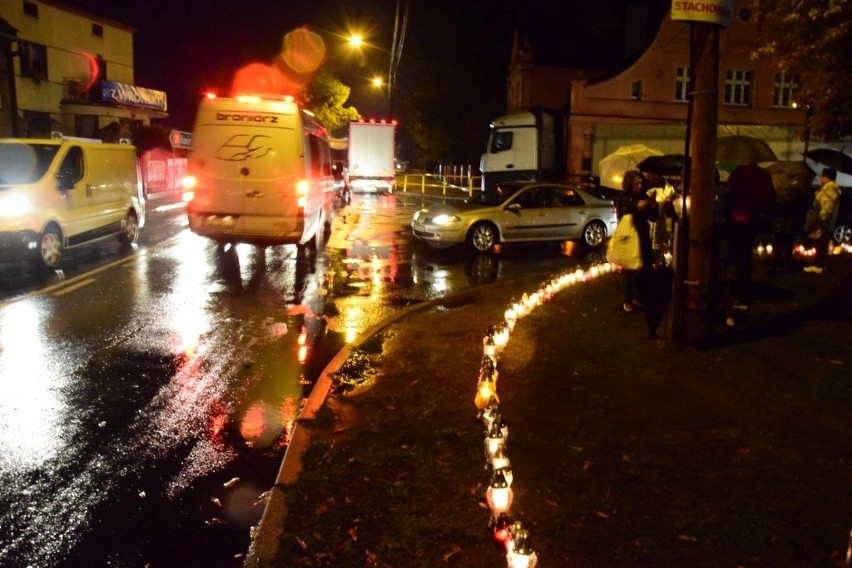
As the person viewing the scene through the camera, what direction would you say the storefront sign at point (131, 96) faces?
facing the viewer and to the right of the viewer

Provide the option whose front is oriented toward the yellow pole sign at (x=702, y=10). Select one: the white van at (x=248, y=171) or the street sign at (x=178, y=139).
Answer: the street sign

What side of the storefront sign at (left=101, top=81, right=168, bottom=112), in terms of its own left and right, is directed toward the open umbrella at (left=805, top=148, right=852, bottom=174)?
front

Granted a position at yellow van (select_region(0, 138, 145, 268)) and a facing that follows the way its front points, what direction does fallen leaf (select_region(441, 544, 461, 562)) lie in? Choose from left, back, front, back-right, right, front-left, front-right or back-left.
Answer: front-left

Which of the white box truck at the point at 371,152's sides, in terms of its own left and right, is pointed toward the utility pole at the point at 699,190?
back

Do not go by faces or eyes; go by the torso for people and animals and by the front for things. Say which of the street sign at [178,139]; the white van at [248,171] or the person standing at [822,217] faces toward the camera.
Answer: the street sign

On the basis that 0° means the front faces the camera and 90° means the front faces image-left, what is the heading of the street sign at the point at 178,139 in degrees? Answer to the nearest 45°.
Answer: approximately 0°

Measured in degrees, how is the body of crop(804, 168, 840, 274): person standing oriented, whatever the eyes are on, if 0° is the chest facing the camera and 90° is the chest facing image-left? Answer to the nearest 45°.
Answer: approximately 90°

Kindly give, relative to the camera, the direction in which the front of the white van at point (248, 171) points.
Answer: facing away from the viewer

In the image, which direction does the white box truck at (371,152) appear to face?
away from the camera
